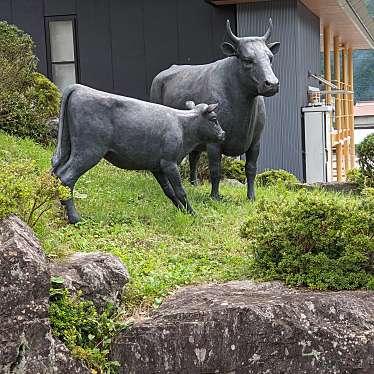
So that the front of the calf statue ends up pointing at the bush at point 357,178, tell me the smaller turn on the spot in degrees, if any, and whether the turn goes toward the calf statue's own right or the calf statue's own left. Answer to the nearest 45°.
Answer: approximately 45° to the calf statue's own left

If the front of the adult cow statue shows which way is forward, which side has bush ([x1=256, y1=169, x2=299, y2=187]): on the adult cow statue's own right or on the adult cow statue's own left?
on the adult cow statue's own left

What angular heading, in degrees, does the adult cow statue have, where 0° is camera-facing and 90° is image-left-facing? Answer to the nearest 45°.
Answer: approximately 315°

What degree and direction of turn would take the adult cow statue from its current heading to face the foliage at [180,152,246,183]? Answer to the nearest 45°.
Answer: approximately 135° to its left

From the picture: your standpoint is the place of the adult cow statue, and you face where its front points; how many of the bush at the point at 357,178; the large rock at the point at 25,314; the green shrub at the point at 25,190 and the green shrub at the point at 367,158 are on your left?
2

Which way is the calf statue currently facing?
to the viewer's right

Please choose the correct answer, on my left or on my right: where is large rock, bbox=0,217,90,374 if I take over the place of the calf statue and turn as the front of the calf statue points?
on my right

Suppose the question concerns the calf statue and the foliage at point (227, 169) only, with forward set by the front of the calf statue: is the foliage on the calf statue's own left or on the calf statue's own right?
on the calf statue's own left

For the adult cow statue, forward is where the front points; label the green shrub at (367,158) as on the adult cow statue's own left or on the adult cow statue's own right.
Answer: on the adult cow statue's own left

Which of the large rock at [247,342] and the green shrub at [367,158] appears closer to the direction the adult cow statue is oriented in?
the large rock

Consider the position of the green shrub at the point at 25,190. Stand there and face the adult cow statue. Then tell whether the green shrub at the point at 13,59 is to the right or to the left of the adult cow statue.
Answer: left

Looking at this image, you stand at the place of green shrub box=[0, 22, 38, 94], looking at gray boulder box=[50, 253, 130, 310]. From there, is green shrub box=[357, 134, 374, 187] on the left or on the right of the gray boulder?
left
